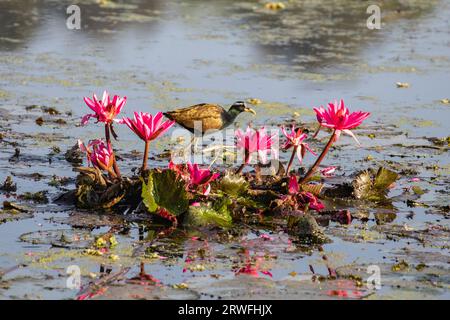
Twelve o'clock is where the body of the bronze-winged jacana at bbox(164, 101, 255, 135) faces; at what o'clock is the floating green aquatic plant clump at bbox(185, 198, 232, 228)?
The floating green aquatic plant clump is roughly at 3 o'clock from the bronze-winged jacana.

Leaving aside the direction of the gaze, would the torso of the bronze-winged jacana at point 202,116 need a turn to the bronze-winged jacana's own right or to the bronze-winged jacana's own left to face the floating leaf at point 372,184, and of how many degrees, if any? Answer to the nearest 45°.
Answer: approximately 45° to the bronze-winged jacana's own right

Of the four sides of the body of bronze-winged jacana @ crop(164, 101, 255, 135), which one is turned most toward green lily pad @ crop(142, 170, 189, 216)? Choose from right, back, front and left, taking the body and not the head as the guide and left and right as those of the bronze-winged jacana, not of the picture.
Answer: right

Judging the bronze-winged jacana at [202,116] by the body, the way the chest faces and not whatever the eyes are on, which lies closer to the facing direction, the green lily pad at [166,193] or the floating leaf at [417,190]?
the floating leaf

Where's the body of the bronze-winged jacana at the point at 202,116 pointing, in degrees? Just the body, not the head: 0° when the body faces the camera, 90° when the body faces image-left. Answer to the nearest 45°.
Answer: approximately 270°
